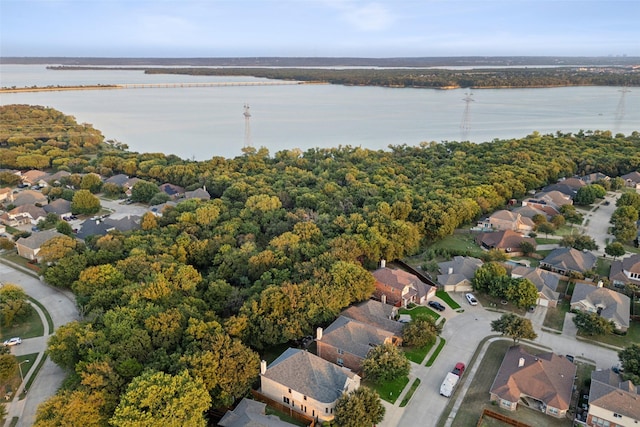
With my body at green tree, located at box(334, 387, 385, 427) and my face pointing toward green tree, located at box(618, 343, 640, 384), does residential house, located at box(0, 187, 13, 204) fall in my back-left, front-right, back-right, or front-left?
back-left

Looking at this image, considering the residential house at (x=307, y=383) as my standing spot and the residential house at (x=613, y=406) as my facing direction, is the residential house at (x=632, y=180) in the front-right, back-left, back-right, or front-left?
front-left

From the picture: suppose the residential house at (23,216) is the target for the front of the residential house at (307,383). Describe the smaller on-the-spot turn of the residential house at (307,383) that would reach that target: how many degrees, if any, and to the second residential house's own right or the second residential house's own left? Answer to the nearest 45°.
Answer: approximately 180°

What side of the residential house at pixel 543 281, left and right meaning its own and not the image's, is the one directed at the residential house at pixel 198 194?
right

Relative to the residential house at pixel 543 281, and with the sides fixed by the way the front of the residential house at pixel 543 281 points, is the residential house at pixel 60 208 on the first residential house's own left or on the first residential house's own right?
on the first residential house's own right

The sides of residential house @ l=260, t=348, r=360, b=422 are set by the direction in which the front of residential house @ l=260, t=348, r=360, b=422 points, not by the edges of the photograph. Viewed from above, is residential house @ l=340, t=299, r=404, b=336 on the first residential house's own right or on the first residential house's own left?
on the first residential house's own left

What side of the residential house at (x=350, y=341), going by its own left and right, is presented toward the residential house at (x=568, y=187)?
left

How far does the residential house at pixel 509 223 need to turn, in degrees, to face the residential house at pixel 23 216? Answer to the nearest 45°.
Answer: approximately 135° to its right

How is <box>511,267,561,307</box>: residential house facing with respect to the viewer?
toward the camera

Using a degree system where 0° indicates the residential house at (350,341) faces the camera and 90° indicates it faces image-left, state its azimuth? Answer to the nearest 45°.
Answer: approximately 315°

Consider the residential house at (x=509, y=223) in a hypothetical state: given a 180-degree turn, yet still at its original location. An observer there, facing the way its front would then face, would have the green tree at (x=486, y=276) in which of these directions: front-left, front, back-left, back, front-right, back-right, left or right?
back-left

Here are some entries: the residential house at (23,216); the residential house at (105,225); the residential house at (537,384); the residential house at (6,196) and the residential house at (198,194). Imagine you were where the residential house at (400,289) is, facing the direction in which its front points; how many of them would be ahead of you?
1

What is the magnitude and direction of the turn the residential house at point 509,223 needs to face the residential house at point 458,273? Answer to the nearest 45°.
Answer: approximately 45° to its right
